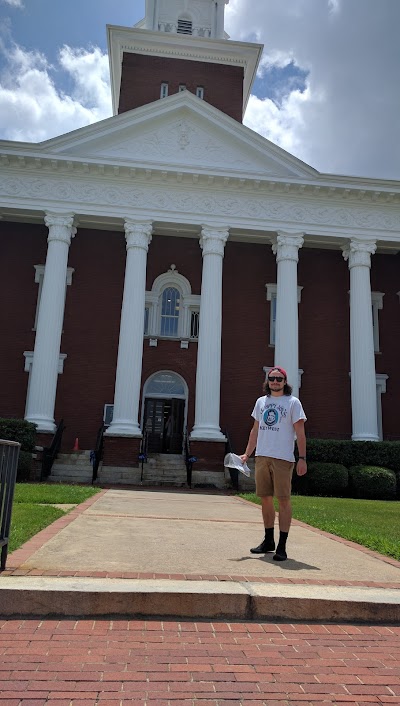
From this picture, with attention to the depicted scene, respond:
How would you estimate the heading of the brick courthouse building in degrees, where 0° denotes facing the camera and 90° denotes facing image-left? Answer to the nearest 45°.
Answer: approximately 0°

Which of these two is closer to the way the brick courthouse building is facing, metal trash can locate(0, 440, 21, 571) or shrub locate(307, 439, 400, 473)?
the metal trash can

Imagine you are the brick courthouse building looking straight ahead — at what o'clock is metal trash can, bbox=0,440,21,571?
The metal trash can is roughly at 12 o'clock from the brick courthouse building.

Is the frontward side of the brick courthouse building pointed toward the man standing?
yes

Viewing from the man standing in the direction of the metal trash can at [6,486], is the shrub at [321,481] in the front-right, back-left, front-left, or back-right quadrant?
back-right

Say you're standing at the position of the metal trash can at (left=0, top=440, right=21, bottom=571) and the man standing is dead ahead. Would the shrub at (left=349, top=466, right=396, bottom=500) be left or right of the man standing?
left
